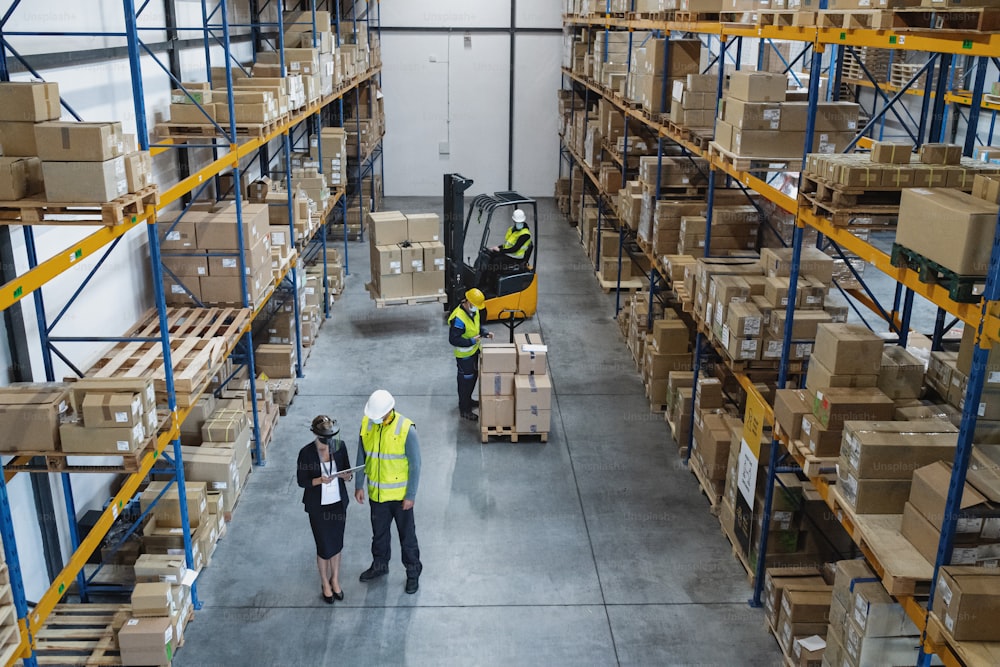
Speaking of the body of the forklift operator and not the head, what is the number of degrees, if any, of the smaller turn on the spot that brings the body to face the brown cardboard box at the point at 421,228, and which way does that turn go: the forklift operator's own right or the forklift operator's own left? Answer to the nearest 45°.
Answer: approximately 45° to the forklift operator's own right

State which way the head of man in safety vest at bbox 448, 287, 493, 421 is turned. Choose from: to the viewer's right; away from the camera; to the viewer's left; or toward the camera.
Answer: to the viewer's right

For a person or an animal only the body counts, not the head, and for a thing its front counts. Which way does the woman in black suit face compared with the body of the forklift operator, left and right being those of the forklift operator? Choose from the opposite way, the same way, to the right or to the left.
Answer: to the left

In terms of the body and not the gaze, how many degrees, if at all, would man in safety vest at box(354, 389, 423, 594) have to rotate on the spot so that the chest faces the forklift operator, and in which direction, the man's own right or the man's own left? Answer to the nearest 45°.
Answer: approximately 135° to the man's own right

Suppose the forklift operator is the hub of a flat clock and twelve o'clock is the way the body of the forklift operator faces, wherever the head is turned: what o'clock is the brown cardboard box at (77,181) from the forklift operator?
The brown cardboard box is roughly at 11 o'clock from the forklift operator.

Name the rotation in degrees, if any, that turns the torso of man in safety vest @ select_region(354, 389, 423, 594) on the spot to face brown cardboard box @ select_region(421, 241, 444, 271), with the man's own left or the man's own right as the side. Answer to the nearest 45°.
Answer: approximately 135° to the man's own right

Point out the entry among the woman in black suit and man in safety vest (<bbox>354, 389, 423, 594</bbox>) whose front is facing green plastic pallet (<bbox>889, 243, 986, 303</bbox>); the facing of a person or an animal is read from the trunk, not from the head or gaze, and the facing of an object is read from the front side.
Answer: the woman in black suit

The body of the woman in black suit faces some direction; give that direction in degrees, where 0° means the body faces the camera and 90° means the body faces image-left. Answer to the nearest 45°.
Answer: approximately 315°

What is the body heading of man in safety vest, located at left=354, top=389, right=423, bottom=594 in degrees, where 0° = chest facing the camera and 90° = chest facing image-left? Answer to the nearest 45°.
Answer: approximately 45°
